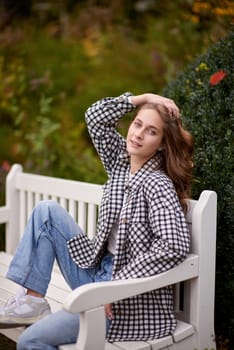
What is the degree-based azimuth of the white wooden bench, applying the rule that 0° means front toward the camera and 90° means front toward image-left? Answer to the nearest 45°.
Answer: approximately 45°

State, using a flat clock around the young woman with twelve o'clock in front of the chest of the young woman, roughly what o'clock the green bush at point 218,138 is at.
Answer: The green bush is roughly at 6 o'clock from the young woman.

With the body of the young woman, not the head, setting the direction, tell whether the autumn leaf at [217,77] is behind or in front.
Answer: behind

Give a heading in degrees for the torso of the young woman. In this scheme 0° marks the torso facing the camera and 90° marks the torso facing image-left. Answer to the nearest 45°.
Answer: approximately 45°

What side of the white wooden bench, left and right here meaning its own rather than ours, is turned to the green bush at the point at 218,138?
back

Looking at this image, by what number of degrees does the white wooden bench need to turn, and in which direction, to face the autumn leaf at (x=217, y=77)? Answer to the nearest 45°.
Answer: approximately 135° to its right
